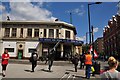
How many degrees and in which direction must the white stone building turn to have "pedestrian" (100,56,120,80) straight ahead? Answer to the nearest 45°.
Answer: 0° — it already faces them

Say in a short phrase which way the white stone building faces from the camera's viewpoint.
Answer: facing the viewer
